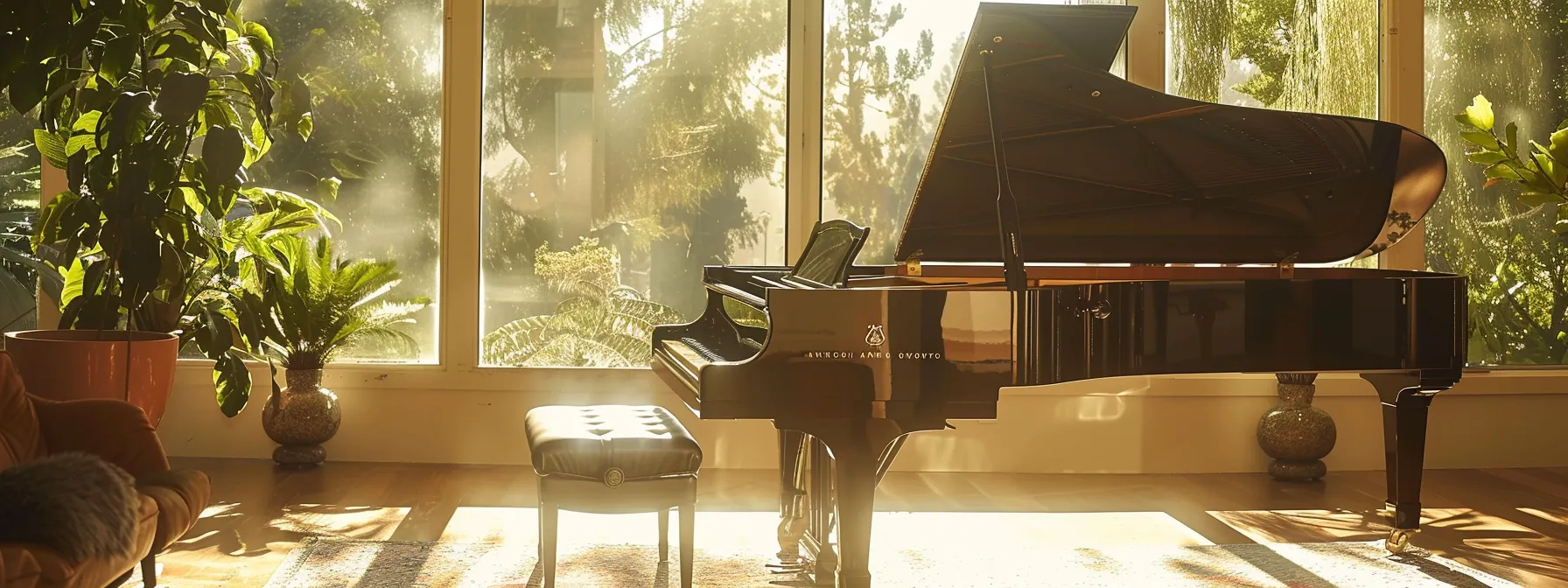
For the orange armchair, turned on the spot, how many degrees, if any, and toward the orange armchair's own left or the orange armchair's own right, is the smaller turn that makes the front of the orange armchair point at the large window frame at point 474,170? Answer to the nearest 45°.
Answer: approximately 90° to the orange armchair's own left

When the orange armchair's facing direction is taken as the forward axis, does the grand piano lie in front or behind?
in front

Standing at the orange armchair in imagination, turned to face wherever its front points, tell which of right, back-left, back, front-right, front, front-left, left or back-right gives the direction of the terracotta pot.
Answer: back-left

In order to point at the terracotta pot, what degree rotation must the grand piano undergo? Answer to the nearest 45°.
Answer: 0° — it already faces it

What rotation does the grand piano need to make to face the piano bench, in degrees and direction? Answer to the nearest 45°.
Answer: approximately 45° to its left

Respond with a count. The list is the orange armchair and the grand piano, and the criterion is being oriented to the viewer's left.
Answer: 1

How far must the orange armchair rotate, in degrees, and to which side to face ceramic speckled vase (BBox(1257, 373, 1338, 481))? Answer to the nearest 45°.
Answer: approximately 45° to its left

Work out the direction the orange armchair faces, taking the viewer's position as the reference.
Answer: facing the viewer and to the right of the viewer

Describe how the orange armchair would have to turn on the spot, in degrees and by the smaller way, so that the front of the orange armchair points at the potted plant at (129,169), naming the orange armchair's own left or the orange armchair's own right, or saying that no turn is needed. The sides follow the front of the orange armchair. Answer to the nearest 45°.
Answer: approximately 135° to the orange armchair's own left

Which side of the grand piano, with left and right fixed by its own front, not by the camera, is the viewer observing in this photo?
left

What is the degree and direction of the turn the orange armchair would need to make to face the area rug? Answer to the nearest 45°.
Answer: approximately 45° to its left

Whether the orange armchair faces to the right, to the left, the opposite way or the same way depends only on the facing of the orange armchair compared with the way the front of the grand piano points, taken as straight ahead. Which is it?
the opposite way
